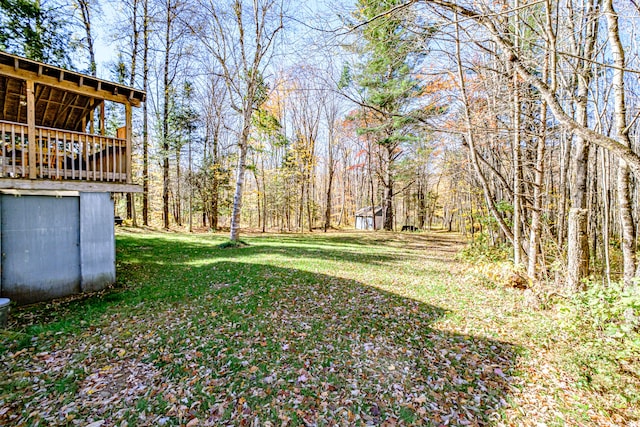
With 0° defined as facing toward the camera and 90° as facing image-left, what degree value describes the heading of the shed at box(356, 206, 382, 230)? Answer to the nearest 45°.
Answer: approximately 45°

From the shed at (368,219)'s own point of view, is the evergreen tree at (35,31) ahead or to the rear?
ahead
